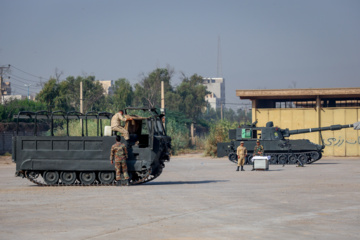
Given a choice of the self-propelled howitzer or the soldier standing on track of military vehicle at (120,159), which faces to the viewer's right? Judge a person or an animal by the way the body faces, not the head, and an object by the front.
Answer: the self-propelled howitzer

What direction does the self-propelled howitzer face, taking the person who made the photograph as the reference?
facing to the right of the viewer

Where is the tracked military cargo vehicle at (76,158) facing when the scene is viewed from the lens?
facing to the right of the viewer

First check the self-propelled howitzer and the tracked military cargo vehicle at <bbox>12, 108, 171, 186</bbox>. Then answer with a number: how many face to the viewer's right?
2

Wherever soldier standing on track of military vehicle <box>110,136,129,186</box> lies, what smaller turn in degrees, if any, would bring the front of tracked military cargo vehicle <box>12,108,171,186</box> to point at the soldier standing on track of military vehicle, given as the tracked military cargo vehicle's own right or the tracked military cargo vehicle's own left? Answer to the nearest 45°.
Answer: approximately 45° to the tracked military cargo vehicle's own right

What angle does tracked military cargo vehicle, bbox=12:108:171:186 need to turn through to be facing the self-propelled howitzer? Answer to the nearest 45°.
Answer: approximately 45° to its left
